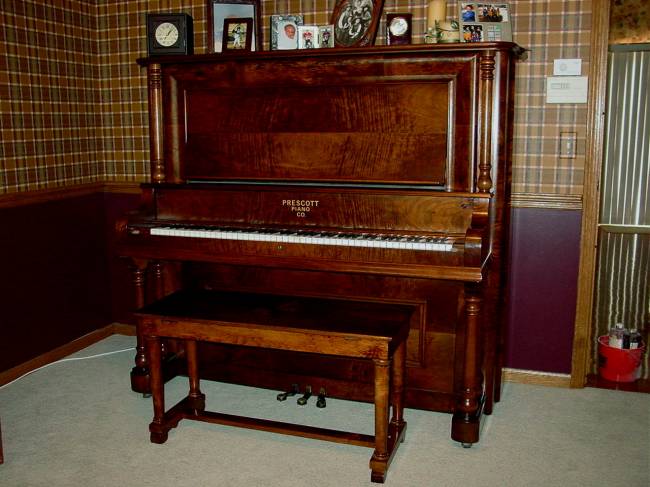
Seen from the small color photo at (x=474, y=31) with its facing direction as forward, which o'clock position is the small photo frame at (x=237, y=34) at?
the small photo frame at (x=237, y=34) is roughly at 3 o'clock from the small color photo at (x=474, y=31).

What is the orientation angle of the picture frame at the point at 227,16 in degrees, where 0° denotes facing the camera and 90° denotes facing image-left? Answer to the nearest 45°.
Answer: approximately 0°

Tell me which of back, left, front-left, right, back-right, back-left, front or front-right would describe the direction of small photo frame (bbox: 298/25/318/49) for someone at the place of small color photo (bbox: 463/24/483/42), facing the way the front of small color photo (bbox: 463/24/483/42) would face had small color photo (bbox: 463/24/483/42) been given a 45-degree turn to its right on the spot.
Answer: front-right

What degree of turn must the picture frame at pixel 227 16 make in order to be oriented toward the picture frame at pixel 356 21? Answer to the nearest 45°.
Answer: approximately 45° to its left

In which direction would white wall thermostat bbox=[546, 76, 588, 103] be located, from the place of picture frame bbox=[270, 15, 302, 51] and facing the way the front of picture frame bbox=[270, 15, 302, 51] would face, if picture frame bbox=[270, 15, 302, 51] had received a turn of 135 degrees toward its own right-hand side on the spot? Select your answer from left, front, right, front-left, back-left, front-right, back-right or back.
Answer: back-right

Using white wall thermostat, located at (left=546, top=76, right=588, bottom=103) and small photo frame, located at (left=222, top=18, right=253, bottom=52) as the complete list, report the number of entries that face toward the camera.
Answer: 2

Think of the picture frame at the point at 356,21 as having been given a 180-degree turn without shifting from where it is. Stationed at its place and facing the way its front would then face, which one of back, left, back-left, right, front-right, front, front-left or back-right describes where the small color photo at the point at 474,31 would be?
right

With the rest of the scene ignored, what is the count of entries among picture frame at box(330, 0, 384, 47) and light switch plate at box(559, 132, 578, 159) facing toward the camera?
2
